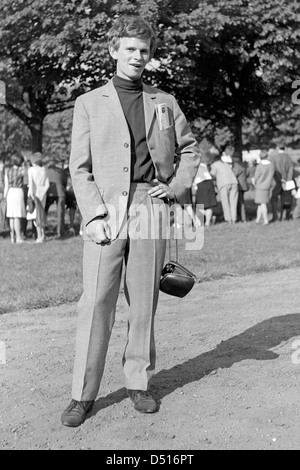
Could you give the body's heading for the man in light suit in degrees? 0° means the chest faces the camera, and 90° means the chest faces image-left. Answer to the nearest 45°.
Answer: approximately 0°

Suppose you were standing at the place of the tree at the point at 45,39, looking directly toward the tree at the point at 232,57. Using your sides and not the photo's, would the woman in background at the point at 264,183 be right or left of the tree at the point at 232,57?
right

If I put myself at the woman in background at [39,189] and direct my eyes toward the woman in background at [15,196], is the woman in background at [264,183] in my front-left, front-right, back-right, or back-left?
back-right

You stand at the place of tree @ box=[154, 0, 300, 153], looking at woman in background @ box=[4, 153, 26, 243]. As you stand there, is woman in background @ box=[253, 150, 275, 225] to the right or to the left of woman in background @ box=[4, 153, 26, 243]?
left

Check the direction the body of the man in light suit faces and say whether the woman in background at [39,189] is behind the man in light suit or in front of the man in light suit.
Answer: behind
